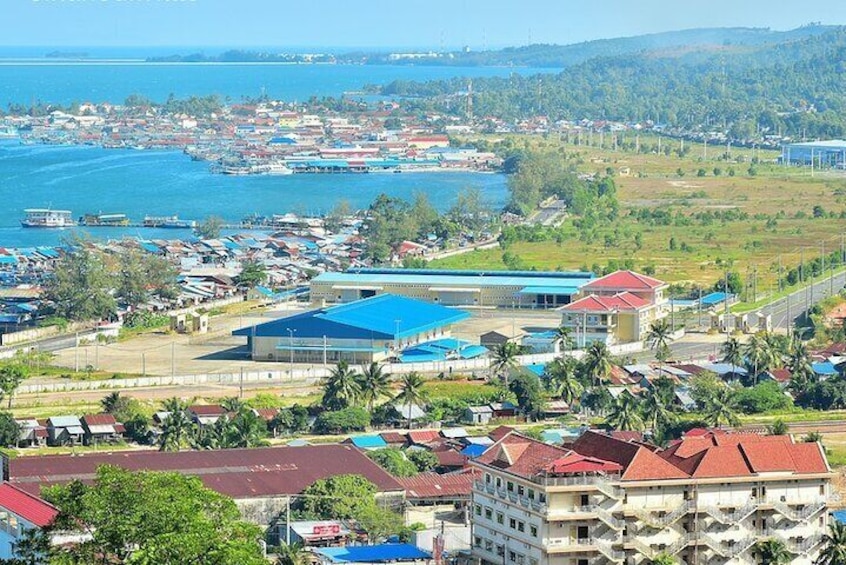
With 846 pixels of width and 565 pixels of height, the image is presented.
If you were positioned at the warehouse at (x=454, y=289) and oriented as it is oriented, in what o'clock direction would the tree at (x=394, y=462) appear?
The tree is roughly at 12 o'clock from the warehouse.

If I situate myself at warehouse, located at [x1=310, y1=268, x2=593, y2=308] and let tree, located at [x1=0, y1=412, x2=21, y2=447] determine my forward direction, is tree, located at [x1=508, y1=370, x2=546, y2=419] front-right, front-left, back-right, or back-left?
front-left

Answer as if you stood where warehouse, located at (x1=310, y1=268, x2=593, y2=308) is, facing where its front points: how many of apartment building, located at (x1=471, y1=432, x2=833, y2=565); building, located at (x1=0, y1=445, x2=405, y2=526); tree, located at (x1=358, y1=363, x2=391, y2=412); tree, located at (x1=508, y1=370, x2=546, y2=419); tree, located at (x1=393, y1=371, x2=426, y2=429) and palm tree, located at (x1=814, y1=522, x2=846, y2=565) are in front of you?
6

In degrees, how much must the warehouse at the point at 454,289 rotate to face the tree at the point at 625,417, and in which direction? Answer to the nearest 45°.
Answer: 0° — it already faces it

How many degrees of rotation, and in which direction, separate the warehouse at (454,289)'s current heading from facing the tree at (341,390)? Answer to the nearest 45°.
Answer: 0° — it already faces it

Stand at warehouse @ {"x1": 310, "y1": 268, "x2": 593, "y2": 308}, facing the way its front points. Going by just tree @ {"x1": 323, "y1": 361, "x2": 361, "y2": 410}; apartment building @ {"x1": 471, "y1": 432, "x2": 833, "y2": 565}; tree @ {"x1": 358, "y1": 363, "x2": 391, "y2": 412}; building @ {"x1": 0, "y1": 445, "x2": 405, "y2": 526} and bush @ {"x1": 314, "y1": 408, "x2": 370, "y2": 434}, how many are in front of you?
5

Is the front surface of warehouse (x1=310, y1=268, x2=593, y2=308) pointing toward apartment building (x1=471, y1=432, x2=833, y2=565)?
yes

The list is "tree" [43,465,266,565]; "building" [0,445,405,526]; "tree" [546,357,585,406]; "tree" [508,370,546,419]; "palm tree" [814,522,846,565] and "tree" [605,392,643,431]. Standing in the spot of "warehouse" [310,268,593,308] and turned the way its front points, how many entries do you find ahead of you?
6

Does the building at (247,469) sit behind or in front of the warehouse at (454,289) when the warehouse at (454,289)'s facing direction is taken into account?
in front

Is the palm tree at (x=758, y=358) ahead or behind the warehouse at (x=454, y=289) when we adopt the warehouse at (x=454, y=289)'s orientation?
ahead

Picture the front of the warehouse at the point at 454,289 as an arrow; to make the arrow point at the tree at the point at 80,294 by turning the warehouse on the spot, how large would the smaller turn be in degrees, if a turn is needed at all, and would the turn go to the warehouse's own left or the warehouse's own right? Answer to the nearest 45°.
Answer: approximately 90° to the warehouse's own right

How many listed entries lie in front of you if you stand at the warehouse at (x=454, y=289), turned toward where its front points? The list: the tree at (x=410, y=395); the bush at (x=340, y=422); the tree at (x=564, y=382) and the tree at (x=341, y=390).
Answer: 4

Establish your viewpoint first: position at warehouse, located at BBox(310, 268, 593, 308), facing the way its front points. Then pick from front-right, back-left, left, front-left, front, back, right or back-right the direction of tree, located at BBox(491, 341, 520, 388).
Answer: front

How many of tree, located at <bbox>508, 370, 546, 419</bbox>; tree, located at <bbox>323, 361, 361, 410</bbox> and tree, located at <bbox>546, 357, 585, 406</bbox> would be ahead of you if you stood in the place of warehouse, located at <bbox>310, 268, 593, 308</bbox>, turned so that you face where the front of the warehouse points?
3

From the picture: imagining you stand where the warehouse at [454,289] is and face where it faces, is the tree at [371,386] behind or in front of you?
in front

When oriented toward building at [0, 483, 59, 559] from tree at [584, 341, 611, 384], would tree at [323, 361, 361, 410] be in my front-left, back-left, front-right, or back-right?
front-right

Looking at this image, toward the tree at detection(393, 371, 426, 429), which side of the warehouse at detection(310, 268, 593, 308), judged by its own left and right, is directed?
front

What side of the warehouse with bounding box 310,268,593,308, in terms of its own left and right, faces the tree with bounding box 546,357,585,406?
front

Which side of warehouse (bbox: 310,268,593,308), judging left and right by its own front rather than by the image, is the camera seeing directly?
front

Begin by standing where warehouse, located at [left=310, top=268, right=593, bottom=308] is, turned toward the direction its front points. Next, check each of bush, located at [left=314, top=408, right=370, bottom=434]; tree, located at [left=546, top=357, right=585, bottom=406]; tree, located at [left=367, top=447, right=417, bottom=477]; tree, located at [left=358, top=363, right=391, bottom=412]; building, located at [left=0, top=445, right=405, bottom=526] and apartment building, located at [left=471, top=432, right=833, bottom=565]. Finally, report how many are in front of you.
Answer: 6
